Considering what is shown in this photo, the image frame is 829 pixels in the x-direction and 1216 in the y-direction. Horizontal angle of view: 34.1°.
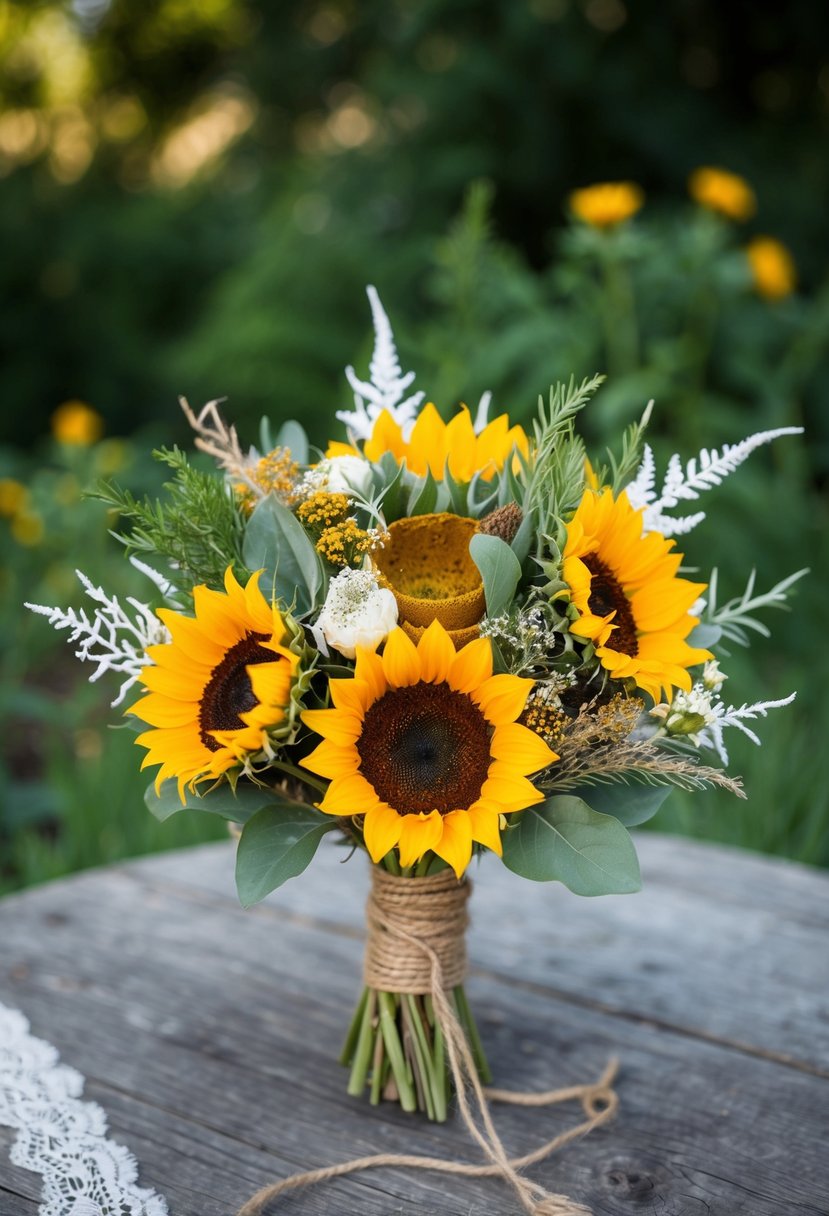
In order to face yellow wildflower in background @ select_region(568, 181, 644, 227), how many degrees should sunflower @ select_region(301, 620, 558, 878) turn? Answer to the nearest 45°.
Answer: approximately 180°

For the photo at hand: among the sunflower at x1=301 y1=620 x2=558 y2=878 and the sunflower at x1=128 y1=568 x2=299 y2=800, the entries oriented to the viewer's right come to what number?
0

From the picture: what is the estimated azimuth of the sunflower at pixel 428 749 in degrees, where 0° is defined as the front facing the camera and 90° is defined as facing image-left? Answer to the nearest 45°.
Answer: approximately 0°

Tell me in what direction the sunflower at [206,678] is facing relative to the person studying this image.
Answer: facing the viewer and to the left of the viewer

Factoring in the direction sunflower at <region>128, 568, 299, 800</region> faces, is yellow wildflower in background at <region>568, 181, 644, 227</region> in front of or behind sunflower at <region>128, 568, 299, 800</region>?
behind

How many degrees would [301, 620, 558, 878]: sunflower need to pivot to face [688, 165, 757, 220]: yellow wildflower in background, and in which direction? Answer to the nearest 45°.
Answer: approximately 180°

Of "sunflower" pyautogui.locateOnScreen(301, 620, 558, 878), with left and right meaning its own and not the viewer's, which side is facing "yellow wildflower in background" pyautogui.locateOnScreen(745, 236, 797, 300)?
back
